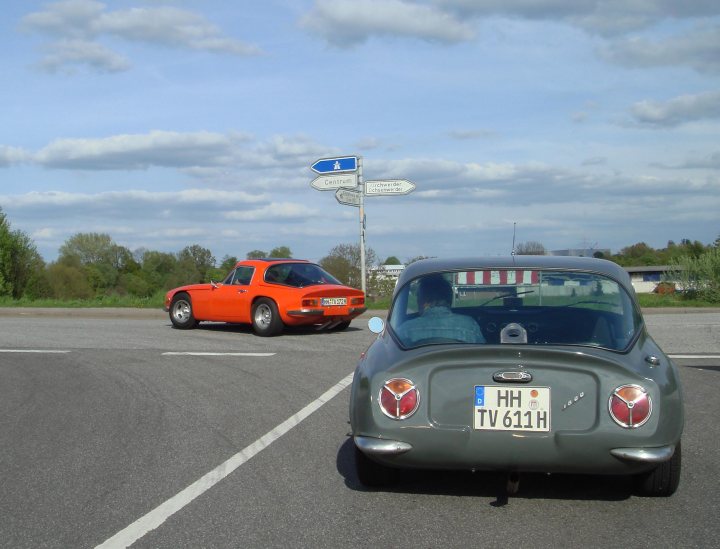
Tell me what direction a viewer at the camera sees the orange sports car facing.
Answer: facing away from the viewer and to the left of the viewer

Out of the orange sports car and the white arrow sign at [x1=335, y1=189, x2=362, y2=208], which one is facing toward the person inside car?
the white arrow sign

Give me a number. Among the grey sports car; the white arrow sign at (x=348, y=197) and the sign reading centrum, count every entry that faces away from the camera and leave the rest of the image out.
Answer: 1

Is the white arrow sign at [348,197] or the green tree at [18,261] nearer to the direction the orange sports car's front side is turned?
the green tree

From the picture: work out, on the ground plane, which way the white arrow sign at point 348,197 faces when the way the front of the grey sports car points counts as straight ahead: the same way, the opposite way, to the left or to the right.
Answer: the opposite way

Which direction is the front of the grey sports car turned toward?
away from the camera

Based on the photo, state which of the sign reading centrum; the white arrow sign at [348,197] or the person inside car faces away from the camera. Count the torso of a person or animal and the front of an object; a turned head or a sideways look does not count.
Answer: the person inside car

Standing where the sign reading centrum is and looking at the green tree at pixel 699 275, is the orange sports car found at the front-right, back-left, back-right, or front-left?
back-right

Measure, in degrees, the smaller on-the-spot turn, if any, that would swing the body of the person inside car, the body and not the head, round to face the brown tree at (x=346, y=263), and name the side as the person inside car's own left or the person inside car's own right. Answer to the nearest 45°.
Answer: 0° — they already face it

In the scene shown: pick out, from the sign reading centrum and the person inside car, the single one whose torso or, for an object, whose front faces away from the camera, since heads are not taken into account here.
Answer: the person inside car

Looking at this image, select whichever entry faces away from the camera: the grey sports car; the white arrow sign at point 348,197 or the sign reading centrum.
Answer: the grey sports car

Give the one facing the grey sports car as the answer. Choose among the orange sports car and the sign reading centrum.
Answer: the sign reading centrum

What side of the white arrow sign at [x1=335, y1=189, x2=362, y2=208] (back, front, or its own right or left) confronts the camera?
front

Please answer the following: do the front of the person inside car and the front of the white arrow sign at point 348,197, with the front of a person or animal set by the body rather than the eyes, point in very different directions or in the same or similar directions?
very different directions

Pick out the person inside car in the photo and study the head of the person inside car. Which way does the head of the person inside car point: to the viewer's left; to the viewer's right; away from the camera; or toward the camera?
away from the camera

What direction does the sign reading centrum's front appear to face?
toward the camera

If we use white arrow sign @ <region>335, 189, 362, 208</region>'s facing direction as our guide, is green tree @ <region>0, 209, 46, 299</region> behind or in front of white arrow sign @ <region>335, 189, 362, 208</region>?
behind

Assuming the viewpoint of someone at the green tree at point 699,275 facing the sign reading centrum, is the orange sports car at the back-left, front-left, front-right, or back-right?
front-left
